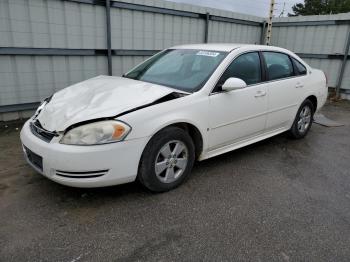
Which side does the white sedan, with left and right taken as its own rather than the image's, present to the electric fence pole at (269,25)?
back

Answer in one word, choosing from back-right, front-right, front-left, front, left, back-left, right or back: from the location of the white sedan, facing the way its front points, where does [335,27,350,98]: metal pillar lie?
back

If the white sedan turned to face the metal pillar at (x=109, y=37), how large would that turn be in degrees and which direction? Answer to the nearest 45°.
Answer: approximately 135° to its right

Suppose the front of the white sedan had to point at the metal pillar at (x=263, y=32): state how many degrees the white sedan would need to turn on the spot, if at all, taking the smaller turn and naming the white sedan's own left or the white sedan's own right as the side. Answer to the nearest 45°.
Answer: approximately 135° to the white sedan's own right

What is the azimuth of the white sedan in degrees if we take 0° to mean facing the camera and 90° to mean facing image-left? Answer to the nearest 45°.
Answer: approximately 45°

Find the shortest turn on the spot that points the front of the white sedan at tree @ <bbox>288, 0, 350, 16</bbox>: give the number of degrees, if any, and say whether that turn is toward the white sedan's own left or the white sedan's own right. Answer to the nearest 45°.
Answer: approximately 180°

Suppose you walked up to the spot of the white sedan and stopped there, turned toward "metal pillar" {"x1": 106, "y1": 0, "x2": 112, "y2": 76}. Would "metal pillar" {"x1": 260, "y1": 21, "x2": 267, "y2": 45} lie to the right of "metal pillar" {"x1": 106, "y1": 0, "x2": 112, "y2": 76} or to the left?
right
